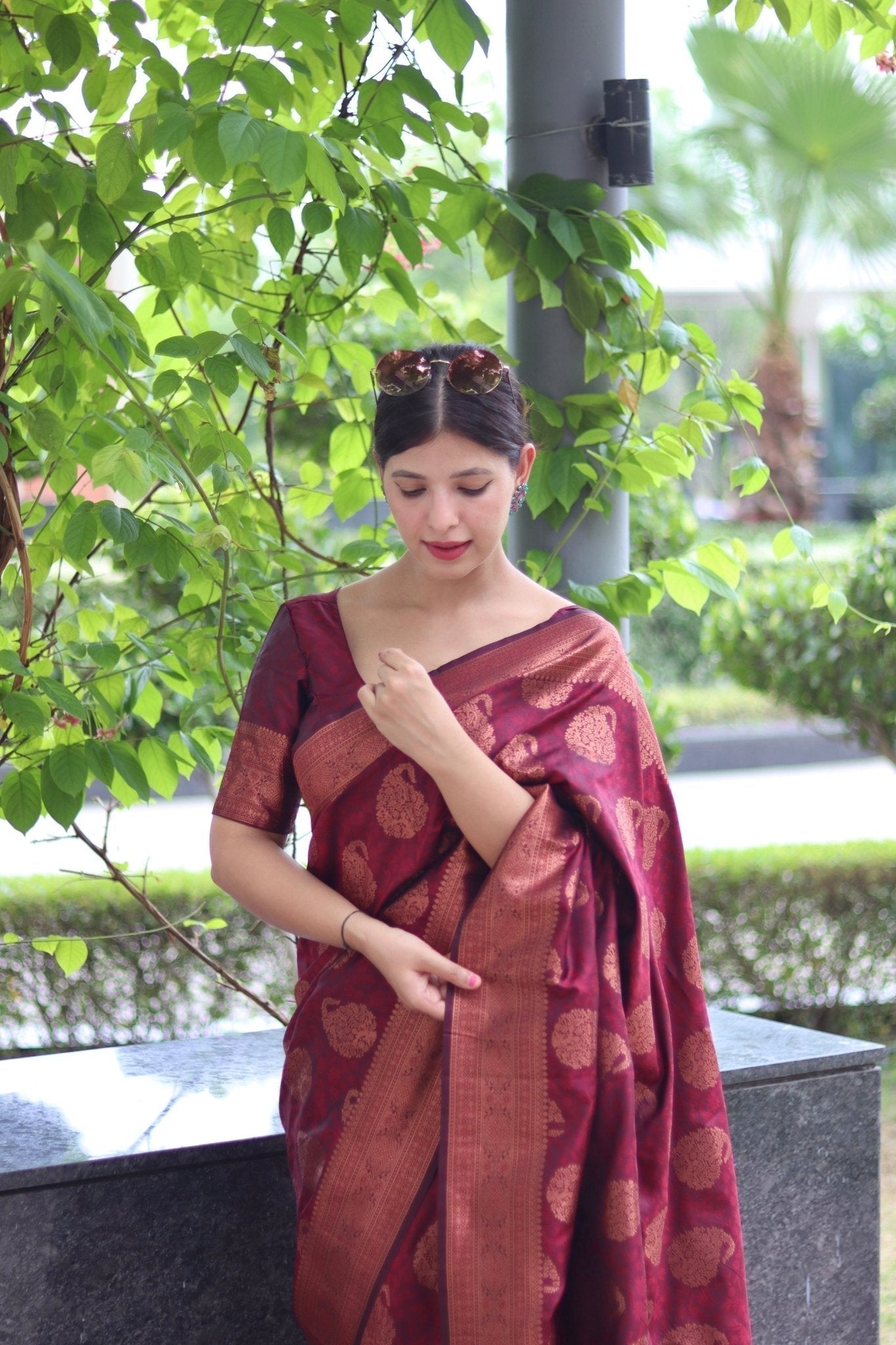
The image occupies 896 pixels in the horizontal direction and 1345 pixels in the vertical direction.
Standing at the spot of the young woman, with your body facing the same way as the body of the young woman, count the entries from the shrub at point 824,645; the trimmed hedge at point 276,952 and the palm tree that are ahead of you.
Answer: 0

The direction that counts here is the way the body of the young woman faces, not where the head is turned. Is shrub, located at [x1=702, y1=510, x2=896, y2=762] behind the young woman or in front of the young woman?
behind

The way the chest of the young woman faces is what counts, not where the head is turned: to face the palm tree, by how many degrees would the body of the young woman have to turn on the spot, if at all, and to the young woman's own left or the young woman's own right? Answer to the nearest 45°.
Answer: approximately 180°

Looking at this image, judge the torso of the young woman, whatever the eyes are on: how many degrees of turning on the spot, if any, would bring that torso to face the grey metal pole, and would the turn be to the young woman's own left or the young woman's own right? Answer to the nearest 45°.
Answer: approximately 180°

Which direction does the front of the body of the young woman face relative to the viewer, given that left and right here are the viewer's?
facing the viewer

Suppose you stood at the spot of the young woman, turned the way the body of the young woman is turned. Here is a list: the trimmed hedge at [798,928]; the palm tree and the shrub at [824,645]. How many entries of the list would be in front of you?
0

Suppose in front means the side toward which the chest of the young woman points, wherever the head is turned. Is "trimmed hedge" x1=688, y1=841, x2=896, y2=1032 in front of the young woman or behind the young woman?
behind

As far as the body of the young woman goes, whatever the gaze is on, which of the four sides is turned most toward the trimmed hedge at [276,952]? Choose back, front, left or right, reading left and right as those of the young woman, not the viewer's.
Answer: back
